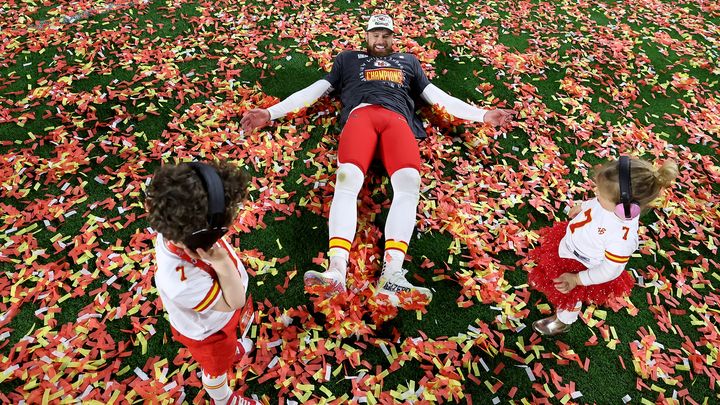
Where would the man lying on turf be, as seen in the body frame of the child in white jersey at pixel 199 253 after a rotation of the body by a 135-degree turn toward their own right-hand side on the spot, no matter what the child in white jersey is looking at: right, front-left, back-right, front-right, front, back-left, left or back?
back
